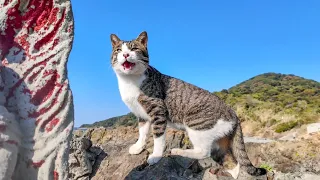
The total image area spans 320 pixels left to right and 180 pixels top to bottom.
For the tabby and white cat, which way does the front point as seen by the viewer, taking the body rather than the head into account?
to the viewer's left

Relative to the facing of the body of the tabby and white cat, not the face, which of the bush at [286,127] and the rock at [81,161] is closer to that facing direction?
the rock

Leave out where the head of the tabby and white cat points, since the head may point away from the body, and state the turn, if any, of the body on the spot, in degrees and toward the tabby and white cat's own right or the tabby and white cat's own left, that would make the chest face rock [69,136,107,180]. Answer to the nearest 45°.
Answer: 0° — it already faces it

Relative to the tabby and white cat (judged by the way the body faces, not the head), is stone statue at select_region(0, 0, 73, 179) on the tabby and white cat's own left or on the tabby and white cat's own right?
on the tabby and white cat's own left
